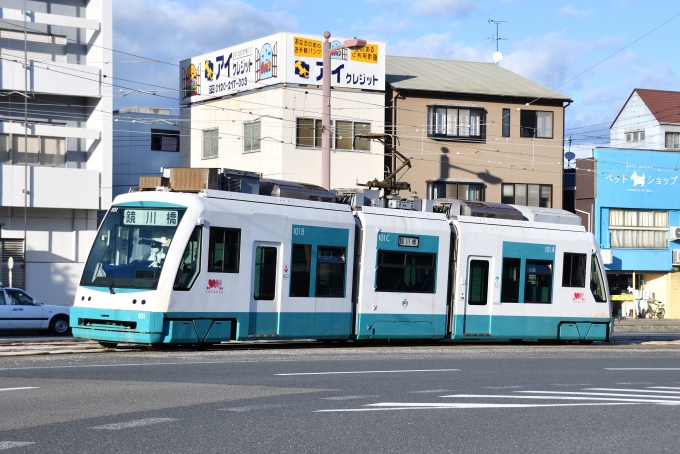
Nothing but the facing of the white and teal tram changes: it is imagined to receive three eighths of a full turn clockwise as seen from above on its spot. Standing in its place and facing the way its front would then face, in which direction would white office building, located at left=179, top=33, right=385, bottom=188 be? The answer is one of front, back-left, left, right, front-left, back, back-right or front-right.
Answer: front

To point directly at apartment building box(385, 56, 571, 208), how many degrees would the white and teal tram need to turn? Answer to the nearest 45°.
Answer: approximately 135° to its right

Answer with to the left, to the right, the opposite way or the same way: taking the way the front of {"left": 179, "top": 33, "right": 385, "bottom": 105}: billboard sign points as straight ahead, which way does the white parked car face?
to the left

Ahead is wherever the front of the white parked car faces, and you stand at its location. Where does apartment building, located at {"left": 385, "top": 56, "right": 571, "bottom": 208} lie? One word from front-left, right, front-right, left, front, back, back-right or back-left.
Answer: front-left

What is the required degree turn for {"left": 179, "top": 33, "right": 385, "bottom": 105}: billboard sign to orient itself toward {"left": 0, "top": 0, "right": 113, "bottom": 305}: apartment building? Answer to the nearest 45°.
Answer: approximately 45° to its right

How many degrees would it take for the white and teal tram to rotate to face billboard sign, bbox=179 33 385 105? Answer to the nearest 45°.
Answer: approximately 135° to its right

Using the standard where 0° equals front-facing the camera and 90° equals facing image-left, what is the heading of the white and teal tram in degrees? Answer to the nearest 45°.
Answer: approximately 45°

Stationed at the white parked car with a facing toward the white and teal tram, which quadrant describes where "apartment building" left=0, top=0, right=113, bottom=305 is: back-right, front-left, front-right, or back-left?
back-left

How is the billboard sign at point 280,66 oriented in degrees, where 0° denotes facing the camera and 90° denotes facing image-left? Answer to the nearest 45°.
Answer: approximately 0°

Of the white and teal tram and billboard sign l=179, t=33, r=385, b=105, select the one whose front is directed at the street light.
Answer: the billboard sign

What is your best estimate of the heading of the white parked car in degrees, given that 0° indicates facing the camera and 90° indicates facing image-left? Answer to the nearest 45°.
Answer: approximately 270°
